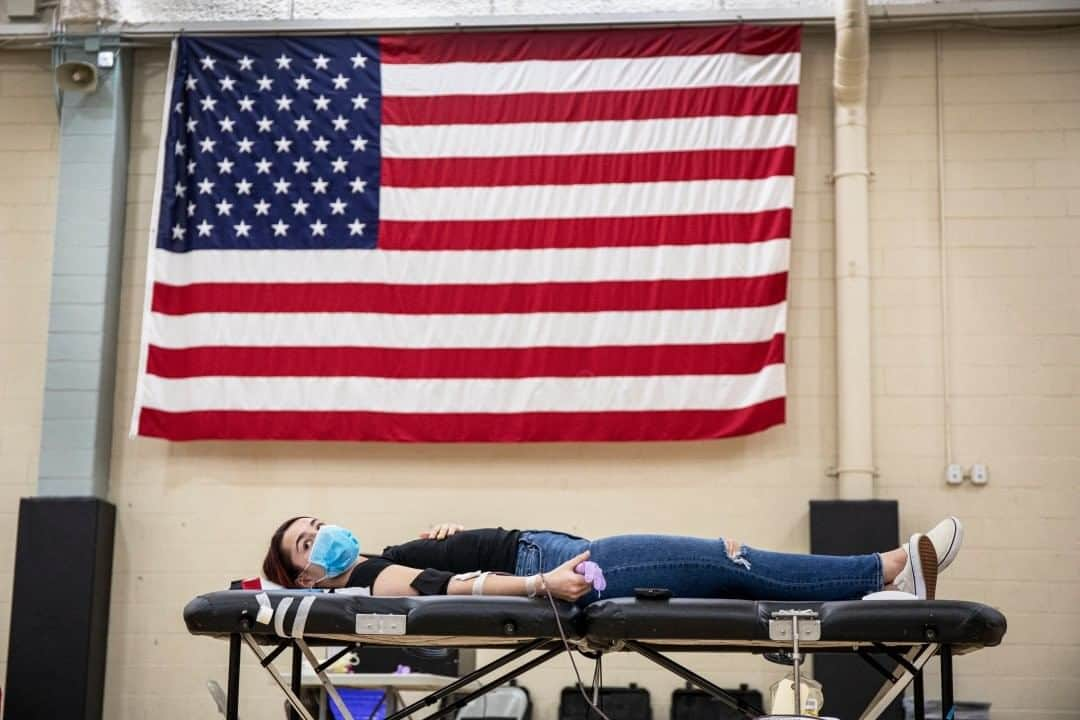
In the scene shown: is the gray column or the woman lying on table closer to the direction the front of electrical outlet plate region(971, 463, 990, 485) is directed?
the woman lying on table

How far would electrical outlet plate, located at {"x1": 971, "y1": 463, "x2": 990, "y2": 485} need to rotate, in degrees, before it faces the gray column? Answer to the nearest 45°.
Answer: approximately 90° to its right

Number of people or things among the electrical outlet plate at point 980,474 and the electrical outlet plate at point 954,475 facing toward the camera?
2

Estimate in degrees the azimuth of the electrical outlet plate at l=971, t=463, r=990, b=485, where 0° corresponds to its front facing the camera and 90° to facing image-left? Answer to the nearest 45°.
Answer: approximately 0°

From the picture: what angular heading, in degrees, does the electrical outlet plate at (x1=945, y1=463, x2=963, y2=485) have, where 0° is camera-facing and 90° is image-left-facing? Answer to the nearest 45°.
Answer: approximately 0°

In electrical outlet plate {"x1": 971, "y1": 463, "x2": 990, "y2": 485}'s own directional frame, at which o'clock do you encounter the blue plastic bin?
The blue plastic bin is roughly at 2 o'clock from the electrical outlet plate.

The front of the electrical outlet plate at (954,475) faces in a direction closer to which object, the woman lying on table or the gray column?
the woman lying on table

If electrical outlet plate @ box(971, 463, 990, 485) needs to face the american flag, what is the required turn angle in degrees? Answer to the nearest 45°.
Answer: approximately 90° to its right

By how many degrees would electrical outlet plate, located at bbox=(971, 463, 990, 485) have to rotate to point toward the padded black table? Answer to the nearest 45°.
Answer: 0° — it already faces it
